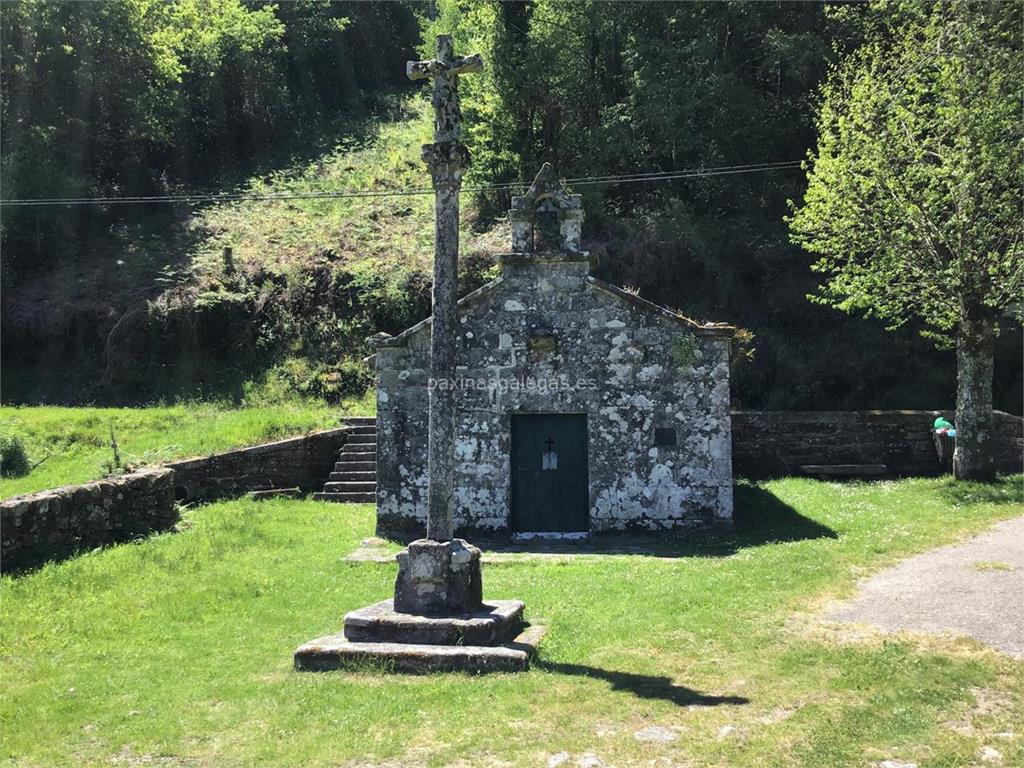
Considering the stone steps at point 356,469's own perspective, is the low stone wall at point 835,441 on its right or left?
on its left

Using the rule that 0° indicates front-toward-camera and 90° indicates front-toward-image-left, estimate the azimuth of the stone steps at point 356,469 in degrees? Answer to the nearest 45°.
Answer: approximately 0°

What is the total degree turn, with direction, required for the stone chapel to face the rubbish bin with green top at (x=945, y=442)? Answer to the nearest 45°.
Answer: approximately 135° to its left

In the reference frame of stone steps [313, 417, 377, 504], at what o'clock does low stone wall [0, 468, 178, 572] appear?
The low stone wall is roughly at 1 o'clock from the stone steps.

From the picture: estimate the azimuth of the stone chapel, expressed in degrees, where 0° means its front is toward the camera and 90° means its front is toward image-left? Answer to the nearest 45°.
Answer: approximately 0°

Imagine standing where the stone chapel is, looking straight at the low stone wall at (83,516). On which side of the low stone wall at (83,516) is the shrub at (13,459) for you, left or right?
right
